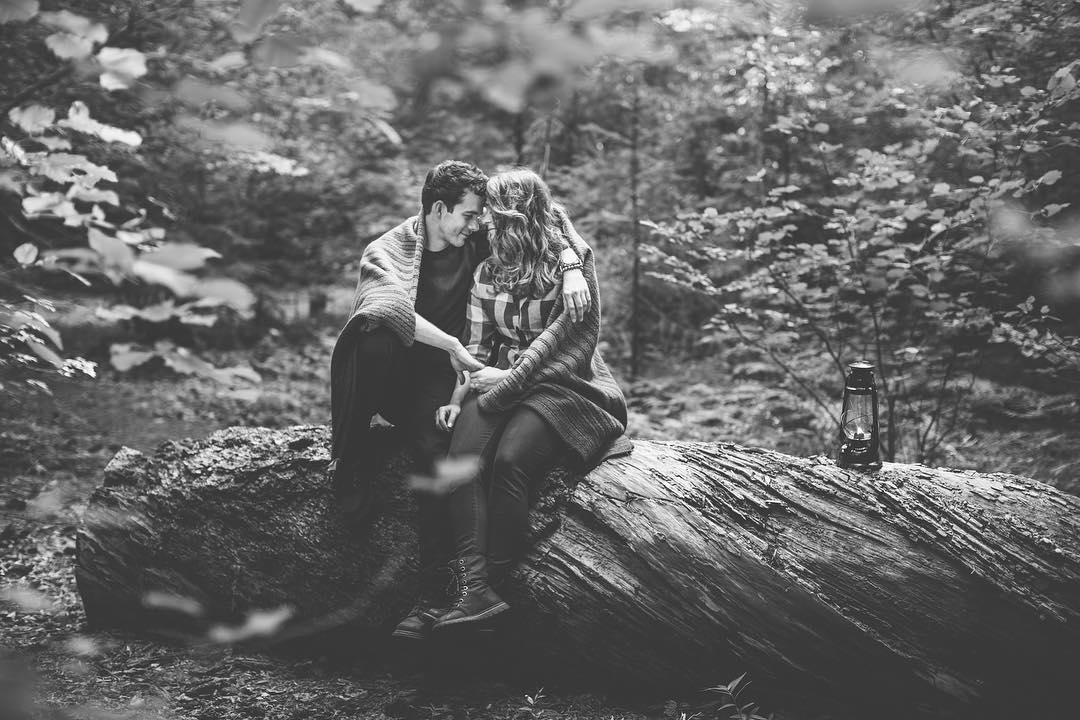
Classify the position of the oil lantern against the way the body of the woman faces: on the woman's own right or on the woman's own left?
on the woman's own left

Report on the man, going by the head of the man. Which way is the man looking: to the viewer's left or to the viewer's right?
to the viewer's right

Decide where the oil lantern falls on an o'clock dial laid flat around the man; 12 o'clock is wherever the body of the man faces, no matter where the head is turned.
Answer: The oil lantern is roughly at 11 o'clock from the man.

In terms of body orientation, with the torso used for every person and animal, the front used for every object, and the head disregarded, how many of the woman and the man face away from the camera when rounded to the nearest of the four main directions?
0

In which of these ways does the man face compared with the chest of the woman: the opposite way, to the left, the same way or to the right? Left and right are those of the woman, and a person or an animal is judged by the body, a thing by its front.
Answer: to the left

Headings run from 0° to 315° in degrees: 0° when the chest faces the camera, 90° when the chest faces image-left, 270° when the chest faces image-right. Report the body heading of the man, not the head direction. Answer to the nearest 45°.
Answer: approximately 315°
